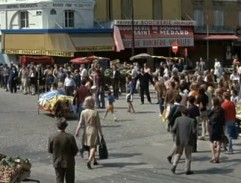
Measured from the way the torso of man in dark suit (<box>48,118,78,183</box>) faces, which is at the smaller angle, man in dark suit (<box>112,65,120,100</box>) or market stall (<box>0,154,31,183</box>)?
the man in dark suit

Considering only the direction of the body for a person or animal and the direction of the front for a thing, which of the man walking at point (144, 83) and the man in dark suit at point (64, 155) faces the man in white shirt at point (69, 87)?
the man in dark suit

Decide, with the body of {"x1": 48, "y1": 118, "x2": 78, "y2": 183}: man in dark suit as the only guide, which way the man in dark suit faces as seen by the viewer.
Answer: away from the camera

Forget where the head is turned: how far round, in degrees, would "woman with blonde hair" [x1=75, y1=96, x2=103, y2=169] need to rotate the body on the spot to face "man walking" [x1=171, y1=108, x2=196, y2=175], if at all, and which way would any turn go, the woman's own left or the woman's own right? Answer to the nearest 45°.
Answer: approximately 90° to the woman's own right

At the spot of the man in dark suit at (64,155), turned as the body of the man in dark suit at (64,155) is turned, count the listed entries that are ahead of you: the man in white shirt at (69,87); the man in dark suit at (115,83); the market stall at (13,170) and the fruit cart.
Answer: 3

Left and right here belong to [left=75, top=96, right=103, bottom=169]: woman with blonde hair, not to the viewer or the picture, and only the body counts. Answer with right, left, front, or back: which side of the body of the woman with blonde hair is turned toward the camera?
back
